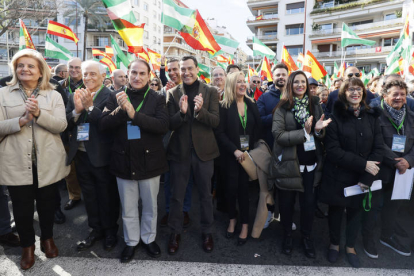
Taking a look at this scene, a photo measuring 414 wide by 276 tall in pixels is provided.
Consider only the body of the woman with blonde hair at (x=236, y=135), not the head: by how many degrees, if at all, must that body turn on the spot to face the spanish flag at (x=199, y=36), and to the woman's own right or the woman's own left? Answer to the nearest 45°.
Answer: approximately 135° to the woman's own left

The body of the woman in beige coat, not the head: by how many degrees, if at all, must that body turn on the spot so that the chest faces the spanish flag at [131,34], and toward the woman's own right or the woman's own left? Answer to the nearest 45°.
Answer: approximately 135° to the woman's own left

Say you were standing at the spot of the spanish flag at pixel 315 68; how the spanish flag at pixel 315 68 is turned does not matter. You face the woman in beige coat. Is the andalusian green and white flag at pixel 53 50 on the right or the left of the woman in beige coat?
right

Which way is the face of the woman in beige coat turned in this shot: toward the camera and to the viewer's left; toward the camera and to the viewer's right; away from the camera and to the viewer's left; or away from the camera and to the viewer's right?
toward the camera and to the viewer's right

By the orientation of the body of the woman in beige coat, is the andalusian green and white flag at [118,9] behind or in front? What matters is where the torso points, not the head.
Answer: behind

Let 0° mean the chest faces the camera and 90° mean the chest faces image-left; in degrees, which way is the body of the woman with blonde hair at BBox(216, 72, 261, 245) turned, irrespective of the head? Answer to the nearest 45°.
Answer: approximately 315°

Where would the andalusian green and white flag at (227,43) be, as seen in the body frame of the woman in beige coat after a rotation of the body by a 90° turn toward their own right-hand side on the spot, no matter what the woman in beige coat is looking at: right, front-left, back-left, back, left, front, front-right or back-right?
back-right

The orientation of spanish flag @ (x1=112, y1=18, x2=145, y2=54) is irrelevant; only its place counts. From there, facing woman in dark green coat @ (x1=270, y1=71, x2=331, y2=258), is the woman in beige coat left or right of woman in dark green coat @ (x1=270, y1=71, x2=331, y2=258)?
right

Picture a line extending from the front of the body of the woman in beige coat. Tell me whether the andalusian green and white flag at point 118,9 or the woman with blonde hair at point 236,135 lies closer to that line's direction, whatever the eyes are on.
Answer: the woman with blonde hair

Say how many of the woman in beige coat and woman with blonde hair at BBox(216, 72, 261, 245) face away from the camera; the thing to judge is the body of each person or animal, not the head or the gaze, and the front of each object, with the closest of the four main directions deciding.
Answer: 0

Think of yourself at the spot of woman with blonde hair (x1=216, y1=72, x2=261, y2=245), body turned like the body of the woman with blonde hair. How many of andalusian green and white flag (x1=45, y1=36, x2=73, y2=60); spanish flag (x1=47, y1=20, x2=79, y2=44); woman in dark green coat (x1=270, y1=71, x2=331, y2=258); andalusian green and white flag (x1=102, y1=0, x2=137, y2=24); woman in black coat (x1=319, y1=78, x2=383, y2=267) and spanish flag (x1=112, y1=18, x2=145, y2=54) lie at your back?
4

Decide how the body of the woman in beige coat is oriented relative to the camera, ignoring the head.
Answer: toward the camera

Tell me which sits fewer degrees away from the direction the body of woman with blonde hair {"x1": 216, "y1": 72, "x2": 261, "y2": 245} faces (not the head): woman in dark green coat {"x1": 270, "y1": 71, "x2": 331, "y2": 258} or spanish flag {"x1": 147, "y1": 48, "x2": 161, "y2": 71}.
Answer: the woman in dark green coat

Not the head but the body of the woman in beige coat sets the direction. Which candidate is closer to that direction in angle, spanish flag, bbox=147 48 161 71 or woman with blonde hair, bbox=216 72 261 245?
the woman with blonde hair
